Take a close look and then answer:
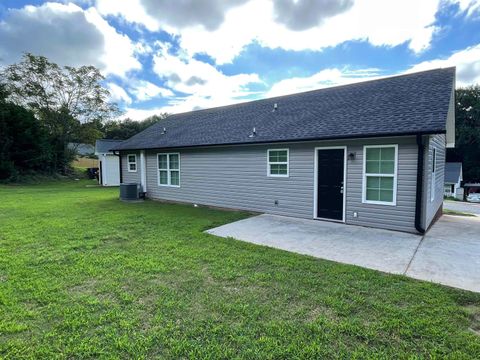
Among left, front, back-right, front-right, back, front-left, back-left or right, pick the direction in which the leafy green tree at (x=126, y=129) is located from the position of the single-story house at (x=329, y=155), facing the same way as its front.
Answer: left

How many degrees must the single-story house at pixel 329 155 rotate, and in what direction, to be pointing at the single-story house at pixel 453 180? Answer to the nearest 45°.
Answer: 0° — it already faces it

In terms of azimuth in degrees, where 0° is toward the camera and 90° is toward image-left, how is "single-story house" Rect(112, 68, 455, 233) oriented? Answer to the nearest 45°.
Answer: approximately 225°

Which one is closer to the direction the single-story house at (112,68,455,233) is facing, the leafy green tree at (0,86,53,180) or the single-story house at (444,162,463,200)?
the single-story house

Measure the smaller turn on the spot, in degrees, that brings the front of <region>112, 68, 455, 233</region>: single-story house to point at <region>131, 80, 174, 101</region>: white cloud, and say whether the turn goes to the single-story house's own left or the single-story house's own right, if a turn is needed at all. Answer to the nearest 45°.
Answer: approximately 90° to the single-story house's own left

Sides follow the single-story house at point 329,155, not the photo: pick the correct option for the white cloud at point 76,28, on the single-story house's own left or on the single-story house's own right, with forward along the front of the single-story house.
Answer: on the single-story house's own left

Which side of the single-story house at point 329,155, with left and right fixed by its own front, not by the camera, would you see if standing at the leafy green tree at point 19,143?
left

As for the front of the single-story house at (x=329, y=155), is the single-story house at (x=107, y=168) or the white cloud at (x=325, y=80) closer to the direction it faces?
the white cloud

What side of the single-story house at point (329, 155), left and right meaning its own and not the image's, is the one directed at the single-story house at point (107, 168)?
left

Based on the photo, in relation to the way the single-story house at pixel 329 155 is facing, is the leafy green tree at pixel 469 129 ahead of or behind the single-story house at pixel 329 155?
ahead
